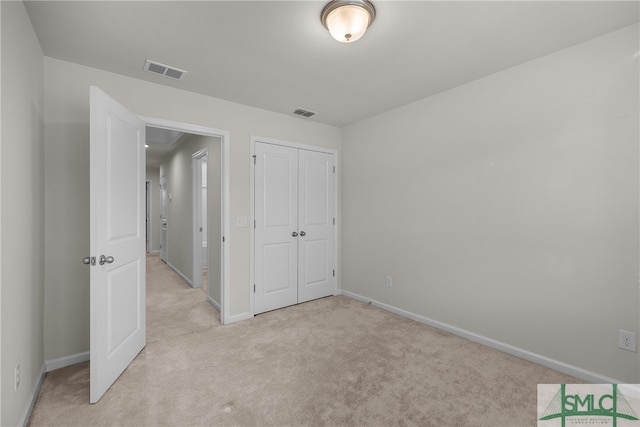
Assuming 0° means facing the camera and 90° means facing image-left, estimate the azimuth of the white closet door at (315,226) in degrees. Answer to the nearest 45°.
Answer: approximately 315°

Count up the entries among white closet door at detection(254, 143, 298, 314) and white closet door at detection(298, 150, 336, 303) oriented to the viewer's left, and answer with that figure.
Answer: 0

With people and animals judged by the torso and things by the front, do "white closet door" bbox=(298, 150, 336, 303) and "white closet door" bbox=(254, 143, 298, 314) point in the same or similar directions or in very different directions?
same or similar directions

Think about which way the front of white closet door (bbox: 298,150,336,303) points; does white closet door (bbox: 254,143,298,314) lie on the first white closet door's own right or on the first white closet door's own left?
on the first white closet door's own right

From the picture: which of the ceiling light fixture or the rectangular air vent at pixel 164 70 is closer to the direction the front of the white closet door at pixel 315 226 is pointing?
the ceiling light fixture

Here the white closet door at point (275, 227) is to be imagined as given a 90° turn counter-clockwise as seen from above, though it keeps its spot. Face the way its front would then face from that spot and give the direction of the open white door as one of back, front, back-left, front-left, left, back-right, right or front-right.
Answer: back

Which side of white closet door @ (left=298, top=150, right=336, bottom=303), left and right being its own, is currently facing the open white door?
right

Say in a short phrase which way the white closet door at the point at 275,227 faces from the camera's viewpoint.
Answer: facing the viewer and to the right of the viewer

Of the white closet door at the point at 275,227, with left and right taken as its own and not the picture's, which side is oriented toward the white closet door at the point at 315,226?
left

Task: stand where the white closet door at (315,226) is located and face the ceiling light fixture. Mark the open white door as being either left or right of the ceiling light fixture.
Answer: right

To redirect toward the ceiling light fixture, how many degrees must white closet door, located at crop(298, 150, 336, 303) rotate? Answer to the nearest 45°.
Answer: approximately 45° to its right

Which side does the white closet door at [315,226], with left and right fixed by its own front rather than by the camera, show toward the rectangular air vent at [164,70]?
right
